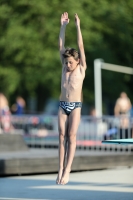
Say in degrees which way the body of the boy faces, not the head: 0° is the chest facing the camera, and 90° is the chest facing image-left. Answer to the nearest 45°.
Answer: approximately 45°

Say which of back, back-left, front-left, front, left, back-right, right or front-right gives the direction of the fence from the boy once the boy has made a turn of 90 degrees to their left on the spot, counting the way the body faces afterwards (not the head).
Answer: back-left
